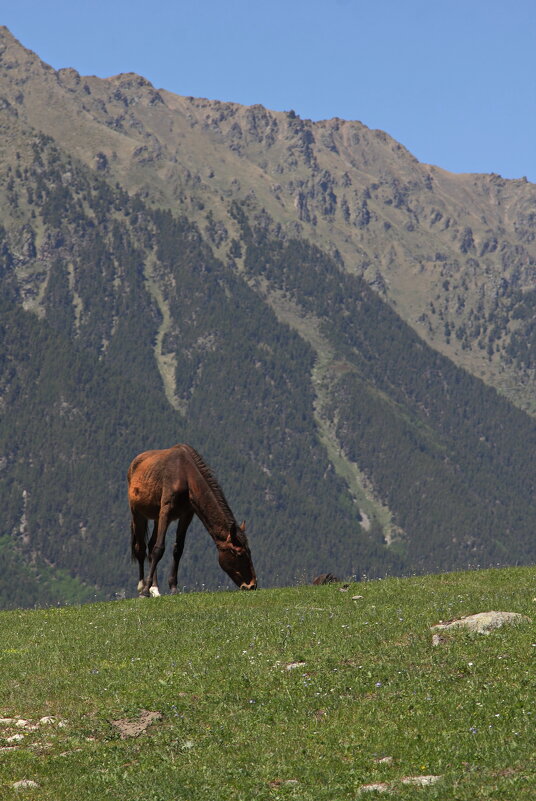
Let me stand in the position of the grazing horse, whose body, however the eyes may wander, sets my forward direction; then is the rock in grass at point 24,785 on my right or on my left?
on my right

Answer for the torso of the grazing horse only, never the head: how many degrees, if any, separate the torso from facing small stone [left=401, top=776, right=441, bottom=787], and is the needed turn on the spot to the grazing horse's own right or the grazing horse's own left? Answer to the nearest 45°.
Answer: approximately 45° to the grazing horse's own right

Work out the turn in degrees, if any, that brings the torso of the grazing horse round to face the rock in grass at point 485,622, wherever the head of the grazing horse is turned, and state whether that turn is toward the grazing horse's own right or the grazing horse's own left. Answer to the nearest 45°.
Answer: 0° — it already faces it

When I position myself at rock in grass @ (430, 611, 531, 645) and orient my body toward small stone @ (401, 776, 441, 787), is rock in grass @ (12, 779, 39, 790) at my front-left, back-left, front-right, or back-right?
front-right

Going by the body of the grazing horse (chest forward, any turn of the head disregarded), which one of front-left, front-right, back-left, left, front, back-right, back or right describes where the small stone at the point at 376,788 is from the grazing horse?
front-right

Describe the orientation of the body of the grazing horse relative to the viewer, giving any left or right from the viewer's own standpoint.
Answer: facing the viewer and to the right of the viewer
